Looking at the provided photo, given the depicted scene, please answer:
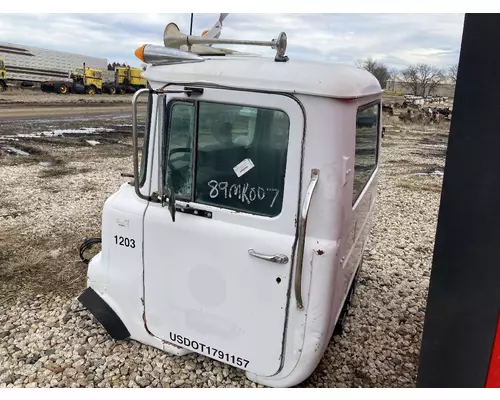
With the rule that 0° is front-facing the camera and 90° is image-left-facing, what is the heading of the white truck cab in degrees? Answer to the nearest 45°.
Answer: approximately 135°

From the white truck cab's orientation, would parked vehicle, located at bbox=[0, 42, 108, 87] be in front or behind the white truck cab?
in front

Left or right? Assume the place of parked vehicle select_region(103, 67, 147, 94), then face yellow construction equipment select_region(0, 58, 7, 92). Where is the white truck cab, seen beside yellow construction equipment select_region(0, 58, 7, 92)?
left

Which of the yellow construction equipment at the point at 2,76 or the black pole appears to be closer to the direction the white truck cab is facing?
the yellow construction equipment
